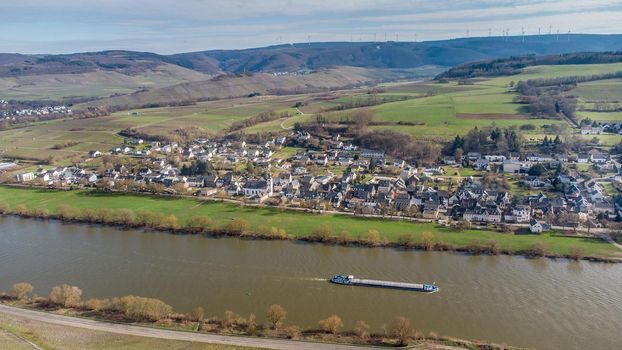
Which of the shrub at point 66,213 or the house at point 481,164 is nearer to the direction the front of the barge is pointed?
the house

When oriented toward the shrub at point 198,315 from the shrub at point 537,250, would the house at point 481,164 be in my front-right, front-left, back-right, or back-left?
back-right

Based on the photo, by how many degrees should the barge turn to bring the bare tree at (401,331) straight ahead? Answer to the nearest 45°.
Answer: approximately 90° to its right

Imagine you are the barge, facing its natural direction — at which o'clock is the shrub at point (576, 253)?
The shrub is roughly at 11 o'clock from the barge.

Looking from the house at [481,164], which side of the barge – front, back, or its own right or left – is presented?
left

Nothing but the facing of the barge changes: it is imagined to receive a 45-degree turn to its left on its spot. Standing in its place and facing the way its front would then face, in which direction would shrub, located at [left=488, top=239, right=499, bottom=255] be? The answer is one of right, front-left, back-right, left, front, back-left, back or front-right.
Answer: front

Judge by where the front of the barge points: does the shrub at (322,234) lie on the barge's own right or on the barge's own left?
on the barge's own left

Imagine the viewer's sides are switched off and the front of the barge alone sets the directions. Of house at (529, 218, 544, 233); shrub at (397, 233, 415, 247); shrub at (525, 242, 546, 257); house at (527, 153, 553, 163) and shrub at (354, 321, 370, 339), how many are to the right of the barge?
1

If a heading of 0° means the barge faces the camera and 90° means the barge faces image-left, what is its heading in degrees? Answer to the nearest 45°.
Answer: approximately 270°
